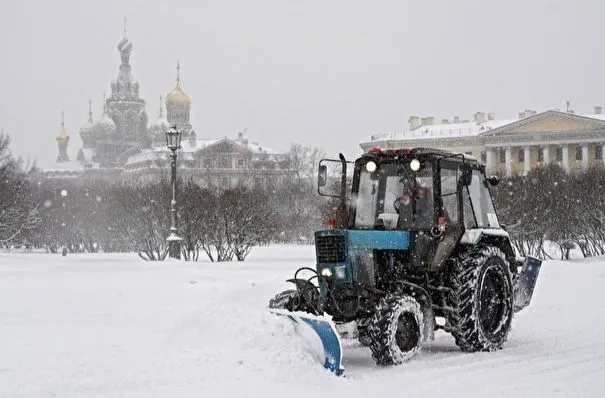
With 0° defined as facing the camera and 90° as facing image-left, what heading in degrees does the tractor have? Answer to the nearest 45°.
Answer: approximately 45°
